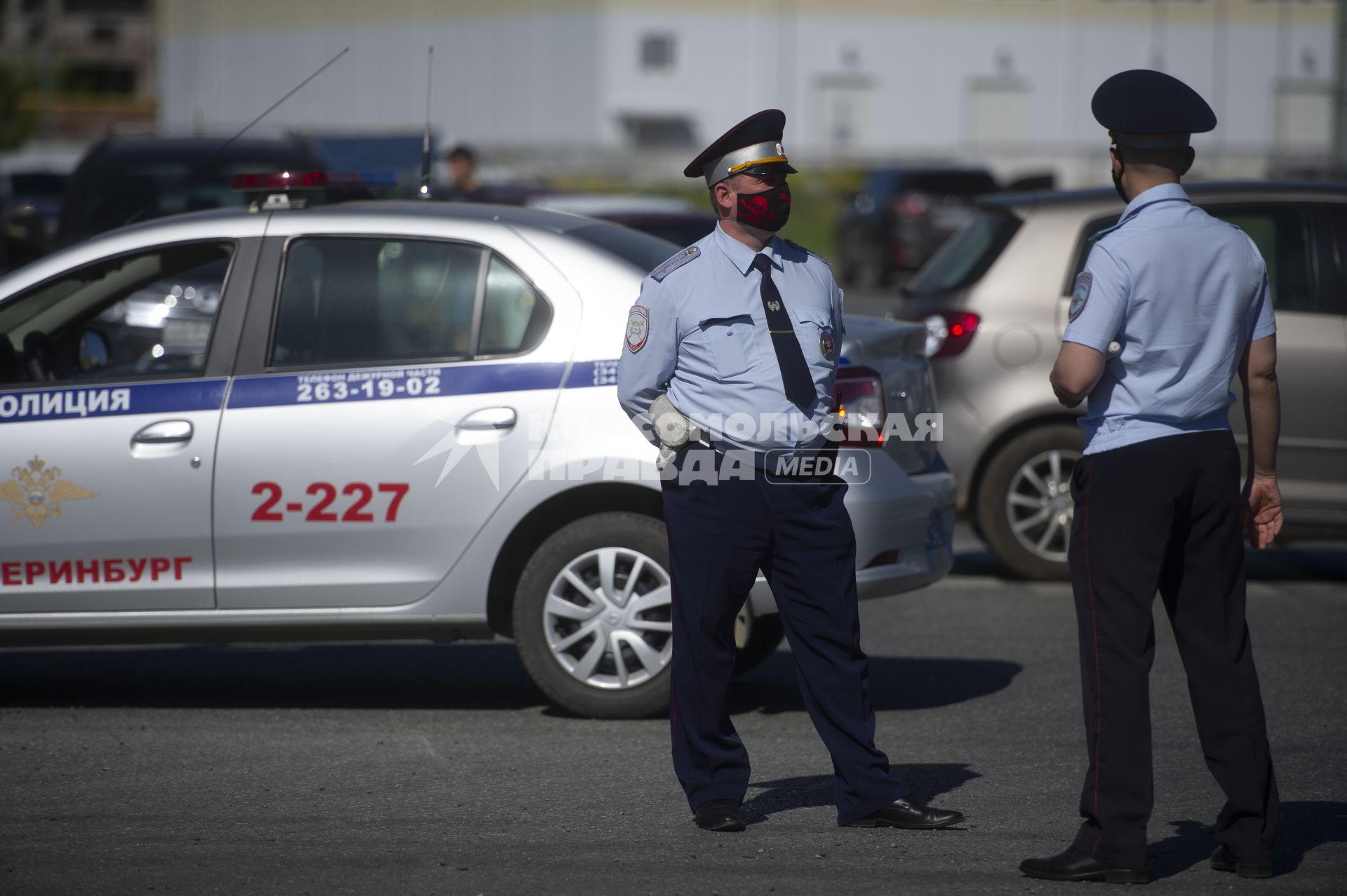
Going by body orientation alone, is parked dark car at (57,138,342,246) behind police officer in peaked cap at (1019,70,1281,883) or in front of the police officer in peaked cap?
in front

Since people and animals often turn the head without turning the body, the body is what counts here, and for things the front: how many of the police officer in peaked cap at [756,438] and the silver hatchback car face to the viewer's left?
0

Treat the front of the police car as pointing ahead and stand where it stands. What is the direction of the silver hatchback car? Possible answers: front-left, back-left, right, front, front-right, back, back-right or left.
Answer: back-right

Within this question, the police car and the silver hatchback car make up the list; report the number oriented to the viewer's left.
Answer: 1

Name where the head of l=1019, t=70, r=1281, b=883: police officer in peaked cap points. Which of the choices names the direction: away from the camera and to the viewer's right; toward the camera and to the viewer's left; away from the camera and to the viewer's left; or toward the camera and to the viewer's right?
away from the camera and to the viewer's left

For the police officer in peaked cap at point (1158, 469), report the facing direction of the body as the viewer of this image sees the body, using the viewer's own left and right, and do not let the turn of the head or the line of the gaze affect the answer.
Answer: facing away from the viewer and to the left of the viewer

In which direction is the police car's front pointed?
to the viewer's left

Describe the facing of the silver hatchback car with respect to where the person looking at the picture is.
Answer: facing to the right of the viewer

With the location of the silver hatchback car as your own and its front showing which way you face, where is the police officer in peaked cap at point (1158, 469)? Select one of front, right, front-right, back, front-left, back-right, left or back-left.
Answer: right
